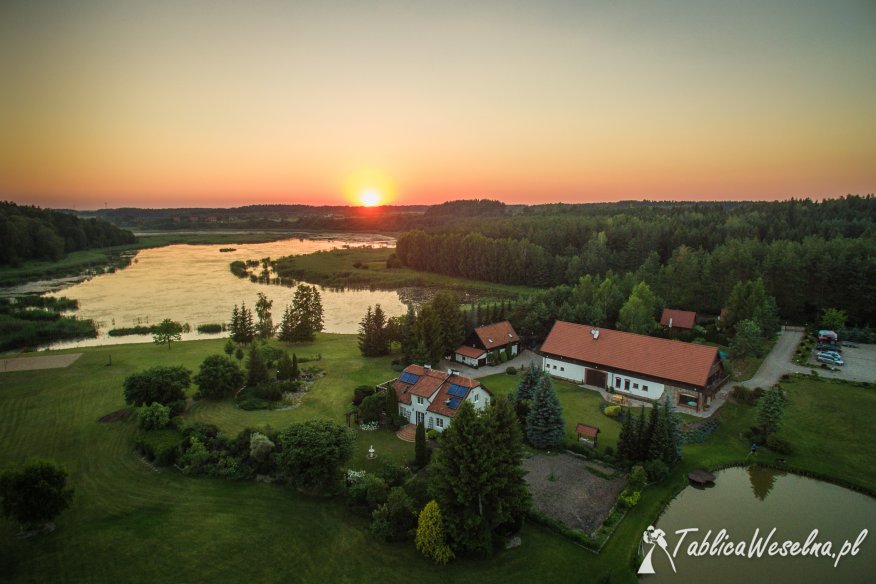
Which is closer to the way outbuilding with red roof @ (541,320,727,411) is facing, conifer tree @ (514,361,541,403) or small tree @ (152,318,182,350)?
the conifer tree

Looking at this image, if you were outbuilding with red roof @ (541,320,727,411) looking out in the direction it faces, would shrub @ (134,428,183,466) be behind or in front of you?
in front

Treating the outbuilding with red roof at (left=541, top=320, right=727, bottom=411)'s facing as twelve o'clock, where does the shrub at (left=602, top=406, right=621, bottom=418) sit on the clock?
The shrub is roughly at 11 o'clock from the outbuilding with red roof.

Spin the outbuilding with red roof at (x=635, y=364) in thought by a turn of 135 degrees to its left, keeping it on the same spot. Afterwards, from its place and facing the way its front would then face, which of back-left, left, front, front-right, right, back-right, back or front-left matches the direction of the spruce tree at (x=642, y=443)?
right

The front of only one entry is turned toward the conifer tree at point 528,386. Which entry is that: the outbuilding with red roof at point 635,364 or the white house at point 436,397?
the outbuilding with red roof

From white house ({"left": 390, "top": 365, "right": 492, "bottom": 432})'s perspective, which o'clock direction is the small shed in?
The small shed is roughly at 8 o'clock from the white house.

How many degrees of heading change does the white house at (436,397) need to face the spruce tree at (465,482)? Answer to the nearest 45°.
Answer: approximately 45° to its left

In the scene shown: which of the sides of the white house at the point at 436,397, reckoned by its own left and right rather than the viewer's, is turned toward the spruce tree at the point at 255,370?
right

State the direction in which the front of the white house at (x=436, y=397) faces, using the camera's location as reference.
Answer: facing the viewer and to the left of the viewer

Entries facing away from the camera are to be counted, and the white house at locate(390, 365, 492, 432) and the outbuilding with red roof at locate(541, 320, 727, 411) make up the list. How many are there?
0

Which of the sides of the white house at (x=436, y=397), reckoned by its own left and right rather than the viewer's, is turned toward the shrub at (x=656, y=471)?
left

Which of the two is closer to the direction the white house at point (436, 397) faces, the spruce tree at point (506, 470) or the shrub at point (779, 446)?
the spruce tree

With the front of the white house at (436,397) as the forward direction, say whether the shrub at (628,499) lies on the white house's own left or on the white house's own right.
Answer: on the white house's own left
